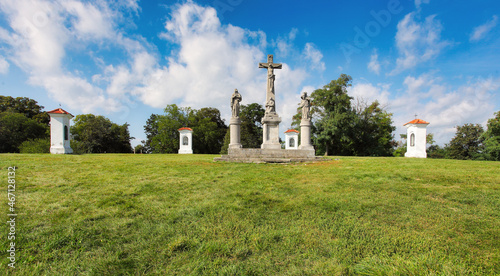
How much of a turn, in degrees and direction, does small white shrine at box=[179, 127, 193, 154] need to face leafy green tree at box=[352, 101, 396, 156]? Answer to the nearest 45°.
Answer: approximately 90° to its left

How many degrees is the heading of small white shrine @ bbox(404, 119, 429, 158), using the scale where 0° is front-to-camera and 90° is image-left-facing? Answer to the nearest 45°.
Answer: approximately 45°

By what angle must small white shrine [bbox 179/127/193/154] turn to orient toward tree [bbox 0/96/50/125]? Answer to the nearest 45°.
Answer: approximately 135° to its right

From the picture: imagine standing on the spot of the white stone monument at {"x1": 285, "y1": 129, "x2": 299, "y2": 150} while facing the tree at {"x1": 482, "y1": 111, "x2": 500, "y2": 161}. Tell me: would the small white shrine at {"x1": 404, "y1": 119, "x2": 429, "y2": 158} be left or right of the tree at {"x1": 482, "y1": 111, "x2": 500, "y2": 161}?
right

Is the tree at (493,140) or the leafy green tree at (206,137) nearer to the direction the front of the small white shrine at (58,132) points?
the tree

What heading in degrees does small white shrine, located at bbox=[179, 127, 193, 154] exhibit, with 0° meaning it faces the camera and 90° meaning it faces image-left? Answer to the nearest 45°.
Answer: approximately 0°
